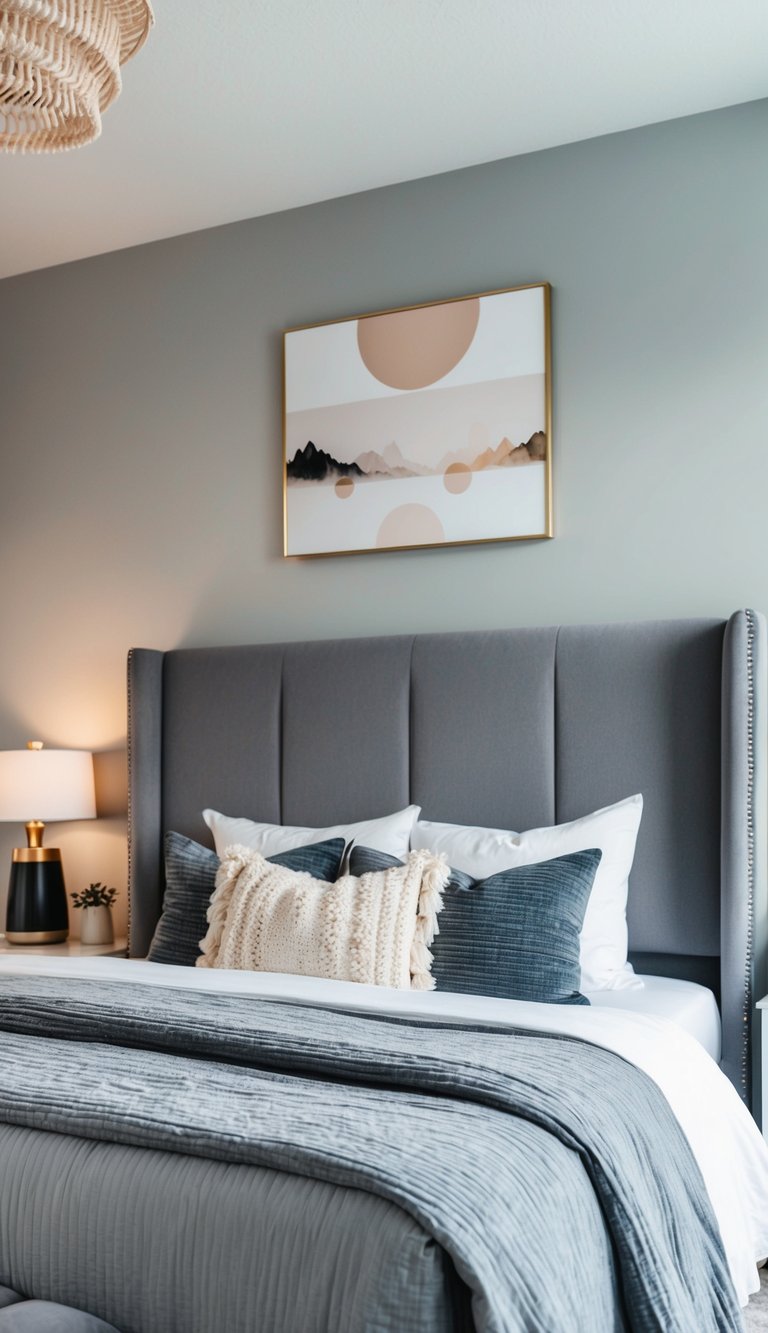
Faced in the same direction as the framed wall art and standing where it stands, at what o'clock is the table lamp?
The table lamp is roughly at 2 o'clock from the framed wall art.

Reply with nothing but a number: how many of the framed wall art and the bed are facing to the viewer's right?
0

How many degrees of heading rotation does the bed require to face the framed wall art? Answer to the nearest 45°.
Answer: approximately 135° to its right

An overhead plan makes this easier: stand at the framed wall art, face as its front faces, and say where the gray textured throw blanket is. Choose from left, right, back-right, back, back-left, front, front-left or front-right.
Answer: front-left

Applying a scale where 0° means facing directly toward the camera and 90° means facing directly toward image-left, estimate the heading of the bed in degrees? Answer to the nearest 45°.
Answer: approximately 45°
